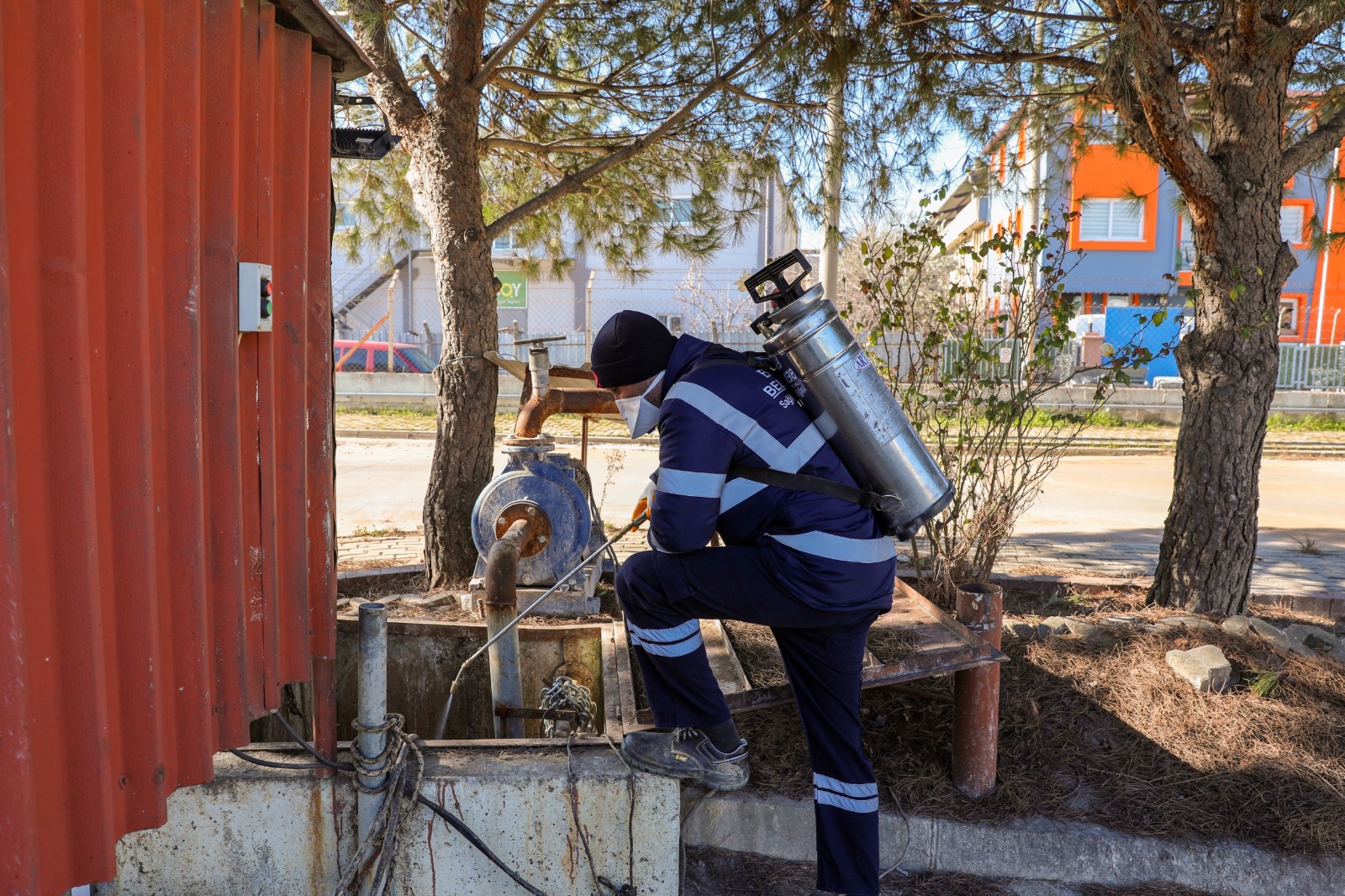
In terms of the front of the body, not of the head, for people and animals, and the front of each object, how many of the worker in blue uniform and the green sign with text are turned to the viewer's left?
1

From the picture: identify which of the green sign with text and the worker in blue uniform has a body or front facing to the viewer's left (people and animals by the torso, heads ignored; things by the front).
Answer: the worker in blue uniform

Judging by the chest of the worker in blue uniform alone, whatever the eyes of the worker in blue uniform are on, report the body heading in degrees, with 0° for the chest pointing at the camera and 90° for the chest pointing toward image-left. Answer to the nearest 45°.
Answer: approximately 90°

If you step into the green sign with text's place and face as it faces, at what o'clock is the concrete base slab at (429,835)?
The concrete base slab is roughly at 12 o'clock from the green sign with text.

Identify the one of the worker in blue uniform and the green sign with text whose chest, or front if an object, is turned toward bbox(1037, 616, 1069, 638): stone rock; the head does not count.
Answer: the green sign with text

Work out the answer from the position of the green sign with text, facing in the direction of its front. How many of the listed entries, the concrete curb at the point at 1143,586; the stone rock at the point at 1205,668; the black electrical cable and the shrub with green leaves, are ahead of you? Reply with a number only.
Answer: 4

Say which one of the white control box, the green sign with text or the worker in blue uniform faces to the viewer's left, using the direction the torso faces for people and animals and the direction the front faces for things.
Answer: the worker in blue uniform

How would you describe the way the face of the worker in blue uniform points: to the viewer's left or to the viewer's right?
to the viewer's left

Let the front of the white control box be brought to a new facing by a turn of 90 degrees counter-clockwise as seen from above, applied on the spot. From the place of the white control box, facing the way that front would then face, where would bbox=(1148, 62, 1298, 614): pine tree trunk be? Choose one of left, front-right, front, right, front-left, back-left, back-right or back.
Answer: front-right

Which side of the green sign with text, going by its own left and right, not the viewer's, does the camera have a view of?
front

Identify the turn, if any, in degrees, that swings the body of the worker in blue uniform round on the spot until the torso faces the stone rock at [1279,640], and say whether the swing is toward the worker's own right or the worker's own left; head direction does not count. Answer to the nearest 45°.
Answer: approximately 135° to the worker's own right

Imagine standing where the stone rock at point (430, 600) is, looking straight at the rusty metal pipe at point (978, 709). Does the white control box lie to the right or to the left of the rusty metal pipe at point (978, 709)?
right

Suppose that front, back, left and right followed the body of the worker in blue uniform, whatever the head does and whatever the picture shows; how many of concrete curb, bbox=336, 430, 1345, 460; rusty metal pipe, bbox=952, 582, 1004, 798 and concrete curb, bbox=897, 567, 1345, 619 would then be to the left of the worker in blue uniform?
0

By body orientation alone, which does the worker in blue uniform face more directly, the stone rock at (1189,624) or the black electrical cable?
the black electrical cable

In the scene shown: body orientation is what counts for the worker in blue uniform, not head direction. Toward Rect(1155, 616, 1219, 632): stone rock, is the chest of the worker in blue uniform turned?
no

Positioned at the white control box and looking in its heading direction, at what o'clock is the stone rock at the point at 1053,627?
The stone rock is roughly at 10 o'clock from the white control box.

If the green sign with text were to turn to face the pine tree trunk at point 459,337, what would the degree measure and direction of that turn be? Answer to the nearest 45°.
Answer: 0° — it already faces it

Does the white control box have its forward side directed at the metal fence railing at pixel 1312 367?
no

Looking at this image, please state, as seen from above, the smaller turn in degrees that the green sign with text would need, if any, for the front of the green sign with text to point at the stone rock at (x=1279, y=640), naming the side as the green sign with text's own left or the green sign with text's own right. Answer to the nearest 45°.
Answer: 0° — it already faces it

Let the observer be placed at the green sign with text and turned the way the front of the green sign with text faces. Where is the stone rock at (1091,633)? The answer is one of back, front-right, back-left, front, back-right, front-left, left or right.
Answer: front
